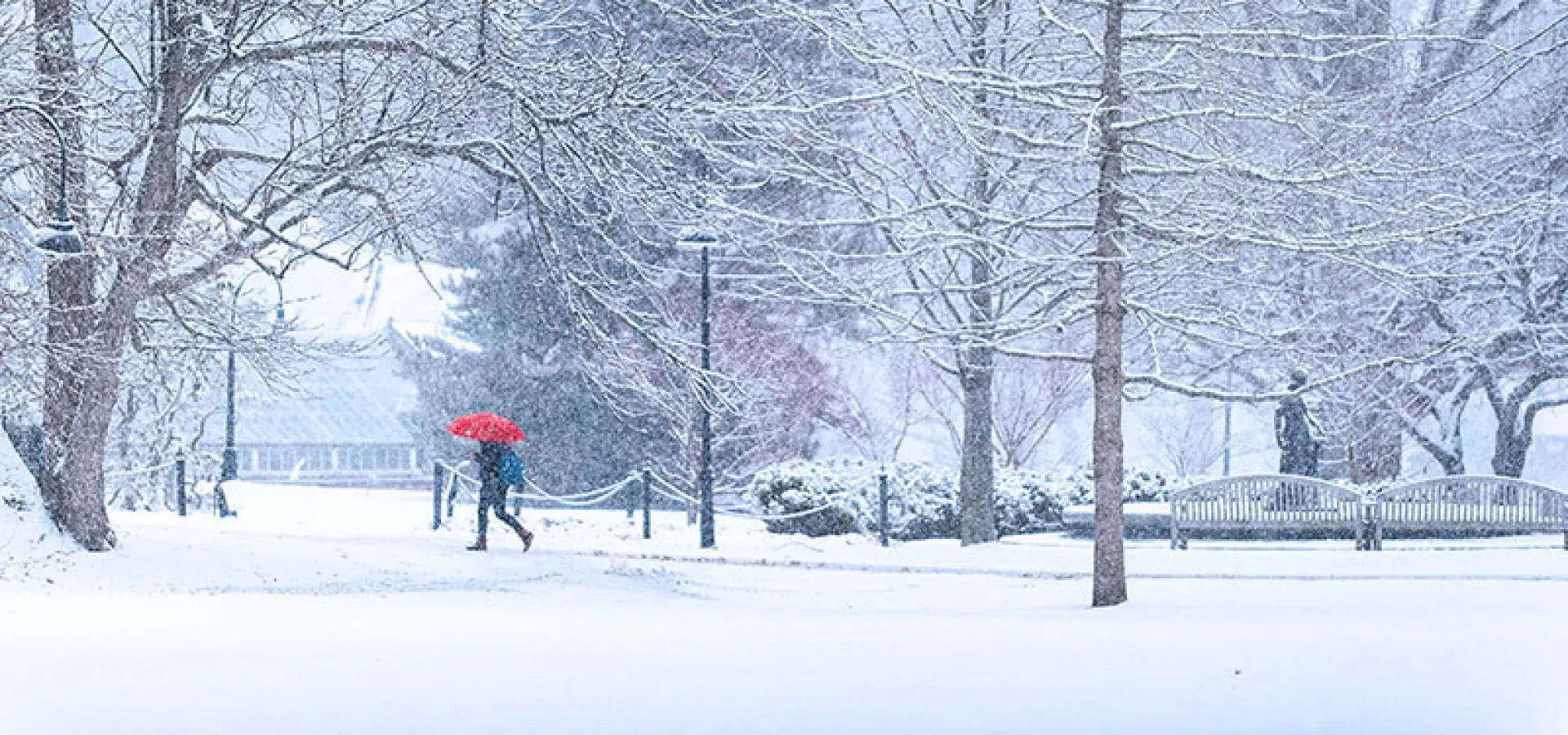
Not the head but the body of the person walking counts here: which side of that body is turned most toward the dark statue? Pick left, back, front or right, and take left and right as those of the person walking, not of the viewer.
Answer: back

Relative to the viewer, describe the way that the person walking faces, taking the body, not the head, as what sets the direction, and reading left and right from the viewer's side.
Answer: facing to the left of the viewer

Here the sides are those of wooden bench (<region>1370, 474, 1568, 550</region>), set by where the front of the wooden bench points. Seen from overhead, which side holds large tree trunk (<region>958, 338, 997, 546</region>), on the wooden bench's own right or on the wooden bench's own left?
on the wooden bench's own right

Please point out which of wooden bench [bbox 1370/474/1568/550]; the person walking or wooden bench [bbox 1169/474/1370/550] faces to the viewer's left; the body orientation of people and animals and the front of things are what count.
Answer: the person walking

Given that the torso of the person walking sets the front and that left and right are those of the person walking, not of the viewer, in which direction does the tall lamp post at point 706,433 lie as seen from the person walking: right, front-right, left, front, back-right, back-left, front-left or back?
back-right

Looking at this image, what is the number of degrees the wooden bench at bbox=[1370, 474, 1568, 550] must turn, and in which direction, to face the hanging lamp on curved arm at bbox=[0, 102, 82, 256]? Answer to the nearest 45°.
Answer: approximately 45° to its right

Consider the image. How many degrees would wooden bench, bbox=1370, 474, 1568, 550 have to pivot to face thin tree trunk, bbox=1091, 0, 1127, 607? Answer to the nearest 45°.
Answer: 0° — it already faces it

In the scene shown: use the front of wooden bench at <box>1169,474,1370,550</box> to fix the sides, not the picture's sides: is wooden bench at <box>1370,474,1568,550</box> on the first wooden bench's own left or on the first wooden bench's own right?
on the first wooden bench's own left

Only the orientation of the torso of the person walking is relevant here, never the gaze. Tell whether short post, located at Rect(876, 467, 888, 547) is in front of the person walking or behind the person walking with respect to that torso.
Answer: behind

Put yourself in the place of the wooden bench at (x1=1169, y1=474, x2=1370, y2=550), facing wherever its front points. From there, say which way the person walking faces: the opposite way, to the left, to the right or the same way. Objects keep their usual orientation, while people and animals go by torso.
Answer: to the right

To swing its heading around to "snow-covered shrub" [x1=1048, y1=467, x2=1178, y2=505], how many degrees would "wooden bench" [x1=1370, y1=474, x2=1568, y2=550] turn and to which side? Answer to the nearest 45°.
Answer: approximately 135° to its right

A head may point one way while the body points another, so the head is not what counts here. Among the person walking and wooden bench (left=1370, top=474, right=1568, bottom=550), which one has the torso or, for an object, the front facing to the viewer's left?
the person walking

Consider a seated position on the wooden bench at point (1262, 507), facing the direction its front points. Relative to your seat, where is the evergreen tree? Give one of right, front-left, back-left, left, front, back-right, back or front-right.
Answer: back-right
